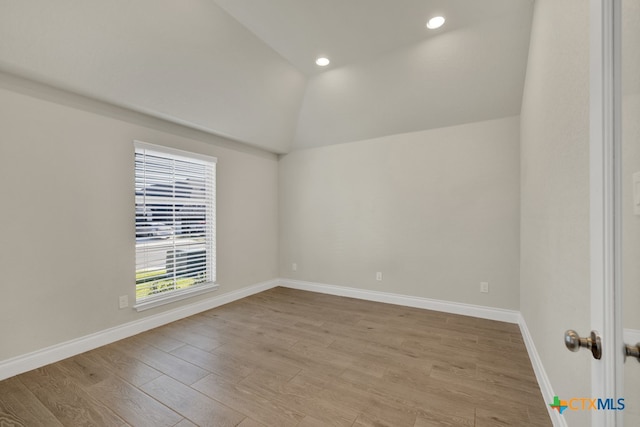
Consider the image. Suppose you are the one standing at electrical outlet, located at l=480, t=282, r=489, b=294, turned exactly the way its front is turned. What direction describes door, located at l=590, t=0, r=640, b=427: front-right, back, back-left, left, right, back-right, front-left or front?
front

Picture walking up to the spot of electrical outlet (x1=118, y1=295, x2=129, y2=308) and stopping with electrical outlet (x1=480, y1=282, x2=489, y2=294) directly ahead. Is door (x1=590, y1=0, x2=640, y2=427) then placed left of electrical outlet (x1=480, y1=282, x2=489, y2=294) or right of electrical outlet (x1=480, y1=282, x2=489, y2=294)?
right

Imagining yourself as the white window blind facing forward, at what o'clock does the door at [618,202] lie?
The door is roughly at 1 o'clock from the white window blind.

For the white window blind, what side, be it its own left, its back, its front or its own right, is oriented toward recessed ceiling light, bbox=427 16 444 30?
front

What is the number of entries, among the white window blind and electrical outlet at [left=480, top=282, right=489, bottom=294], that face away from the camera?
0

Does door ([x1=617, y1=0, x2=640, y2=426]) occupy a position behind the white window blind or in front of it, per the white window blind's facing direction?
in front

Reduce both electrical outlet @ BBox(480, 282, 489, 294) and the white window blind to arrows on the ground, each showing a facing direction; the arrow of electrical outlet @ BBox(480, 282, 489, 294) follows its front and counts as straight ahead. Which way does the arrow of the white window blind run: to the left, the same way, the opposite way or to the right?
to the left

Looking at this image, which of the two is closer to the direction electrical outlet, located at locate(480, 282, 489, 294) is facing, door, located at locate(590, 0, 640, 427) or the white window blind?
the door

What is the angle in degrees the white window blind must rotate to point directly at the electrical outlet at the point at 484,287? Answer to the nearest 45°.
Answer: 0° — it already faces it

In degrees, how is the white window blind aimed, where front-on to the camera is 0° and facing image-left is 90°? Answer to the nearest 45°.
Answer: approximately 315°

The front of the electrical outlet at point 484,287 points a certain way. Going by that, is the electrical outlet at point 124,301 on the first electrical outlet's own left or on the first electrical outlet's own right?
on the first electrical outlet's own right

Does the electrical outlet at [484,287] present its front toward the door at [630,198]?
yes

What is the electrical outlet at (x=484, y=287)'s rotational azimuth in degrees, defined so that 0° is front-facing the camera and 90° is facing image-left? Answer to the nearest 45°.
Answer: approximately 0°

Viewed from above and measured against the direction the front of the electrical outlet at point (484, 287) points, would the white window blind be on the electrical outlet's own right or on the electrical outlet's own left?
on the electrical outlet's own right
